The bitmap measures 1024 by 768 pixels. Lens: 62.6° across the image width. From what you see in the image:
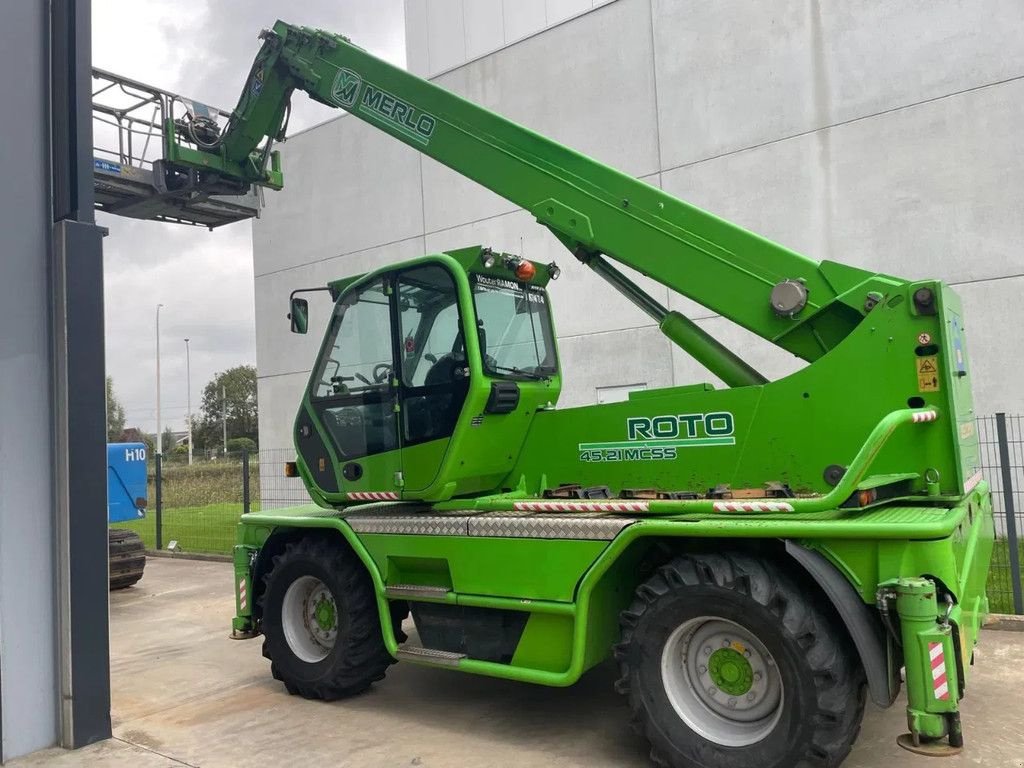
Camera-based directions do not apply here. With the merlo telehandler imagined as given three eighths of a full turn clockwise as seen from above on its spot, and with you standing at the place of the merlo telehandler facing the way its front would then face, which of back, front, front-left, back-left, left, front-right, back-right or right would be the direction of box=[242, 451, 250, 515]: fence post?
back-left

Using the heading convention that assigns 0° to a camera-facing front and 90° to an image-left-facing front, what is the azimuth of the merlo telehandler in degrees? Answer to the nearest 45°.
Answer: approximately 135°

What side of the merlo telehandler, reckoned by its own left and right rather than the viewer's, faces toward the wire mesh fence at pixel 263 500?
front
